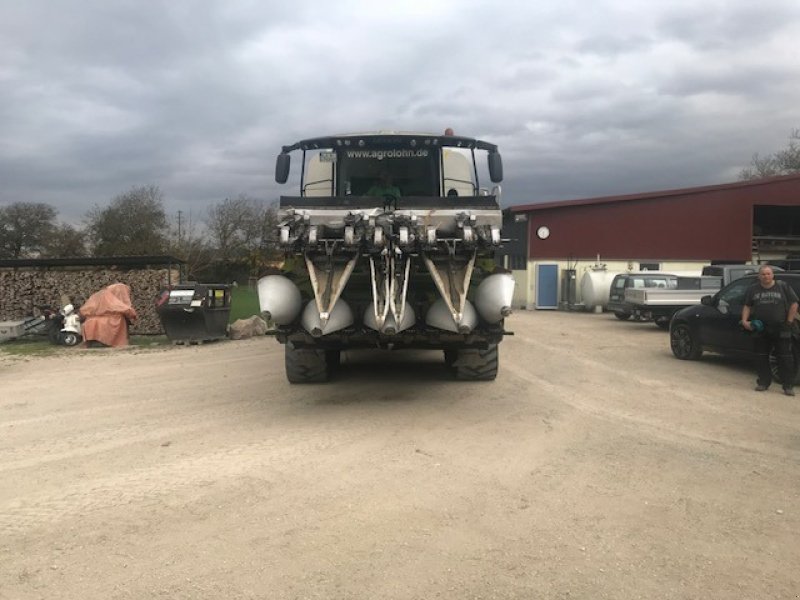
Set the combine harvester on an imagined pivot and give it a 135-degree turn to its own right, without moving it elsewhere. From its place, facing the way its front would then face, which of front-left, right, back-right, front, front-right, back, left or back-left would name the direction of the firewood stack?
front

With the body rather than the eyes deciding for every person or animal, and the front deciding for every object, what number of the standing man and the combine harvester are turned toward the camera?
2

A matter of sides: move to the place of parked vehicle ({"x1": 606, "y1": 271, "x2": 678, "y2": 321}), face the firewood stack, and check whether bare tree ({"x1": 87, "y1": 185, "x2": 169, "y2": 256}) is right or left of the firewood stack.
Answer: right

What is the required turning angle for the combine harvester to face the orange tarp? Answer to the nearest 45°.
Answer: approximately 135° to its right

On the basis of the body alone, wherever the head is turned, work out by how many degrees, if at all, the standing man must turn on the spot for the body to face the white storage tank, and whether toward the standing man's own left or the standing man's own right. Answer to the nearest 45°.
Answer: approximately 180°

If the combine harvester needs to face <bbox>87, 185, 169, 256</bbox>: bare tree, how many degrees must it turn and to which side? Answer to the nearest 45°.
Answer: approximately 135° to its right

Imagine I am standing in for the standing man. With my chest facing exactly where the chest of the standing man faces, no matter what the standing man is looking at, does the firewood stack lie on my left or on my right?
on my right

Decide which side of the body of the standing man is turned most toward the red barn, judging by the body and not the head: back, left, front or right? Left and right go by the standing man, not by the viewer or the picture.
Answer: back

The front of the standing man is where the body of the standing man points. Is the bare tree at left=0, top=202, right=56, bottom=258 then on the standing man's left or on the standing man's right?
on the standing man's right

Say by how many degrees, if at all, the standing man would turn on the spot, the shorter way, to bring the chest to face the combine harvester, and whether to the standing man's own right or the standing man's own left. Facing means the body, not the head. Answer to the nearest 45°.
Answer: approximately 45° to the standing man's own right

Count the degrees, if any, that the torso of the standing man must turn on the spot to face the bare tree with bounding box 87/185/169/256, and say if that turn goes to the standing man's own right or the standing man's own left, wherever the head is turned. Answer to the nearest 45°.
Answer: approximately 135° to the standing man's own right

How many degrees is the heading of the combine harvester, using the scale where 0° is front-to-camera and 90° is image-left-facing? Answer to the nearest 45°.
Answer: approximately 0°

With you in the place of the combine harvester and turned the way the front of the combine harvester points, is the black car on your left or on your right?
on your left
